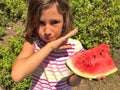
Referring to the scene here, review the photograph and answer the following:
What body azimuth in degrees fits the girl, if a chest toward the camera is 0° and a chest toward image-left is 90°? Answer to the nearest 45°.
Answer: approximately 0°

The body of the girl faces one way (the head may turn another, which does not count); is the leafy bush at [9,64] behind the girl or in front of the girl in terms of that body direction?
behind

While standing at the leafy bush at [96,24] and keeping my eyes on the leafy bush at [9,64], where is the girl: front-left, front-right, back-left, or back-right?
front-left

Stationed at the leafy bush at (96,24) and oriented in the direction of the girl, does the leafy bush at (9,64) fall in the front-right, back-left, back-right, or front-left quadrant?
front-right
